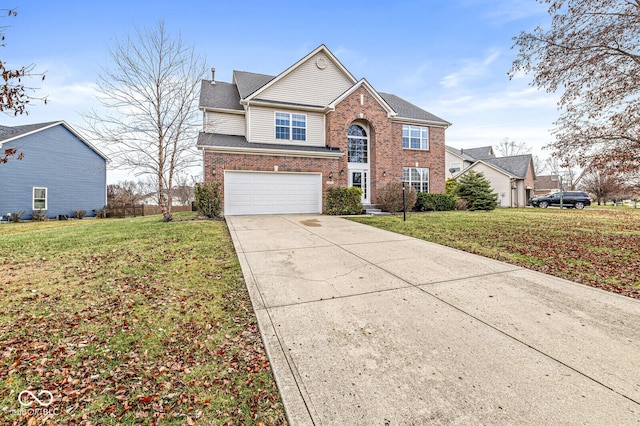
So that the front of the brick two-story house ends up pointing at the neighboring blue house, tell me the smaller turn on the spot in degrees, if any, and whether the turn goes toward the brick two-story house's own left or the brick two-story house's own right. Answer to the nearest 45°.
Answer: approximately 90° to the brick two-story house's own right

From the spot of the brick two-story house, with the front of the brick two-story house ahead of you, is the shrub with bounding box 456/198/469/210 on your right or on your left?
on your left

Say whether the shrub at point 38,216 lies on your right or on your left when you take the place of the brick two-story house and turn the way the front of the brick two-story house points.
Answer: on your right

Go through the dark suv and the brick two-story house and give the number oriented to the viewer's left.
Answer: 1

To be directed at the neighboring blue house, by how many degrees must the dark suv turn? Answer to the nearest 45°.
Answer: approximately 45° to its left

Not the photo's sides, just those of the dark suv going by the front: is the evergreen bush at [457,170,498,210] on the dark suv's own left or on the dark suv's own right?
on the dark suv's own left

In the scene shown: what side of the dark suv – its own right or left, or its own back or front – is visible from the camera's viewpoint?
left

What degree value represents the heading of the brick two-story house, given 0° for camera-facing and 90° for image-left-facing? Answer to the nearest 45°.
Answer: approximately 0°

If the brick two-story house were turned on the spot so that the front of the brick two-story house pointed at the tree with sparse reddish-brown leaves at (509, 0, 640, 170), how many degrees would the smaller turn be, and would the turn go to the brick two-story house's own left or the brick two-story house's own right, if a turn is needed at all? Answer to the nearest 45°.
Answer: approximately 45° to the brick two-story house's own left
